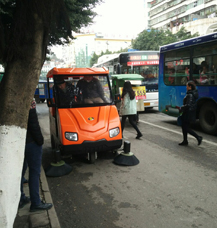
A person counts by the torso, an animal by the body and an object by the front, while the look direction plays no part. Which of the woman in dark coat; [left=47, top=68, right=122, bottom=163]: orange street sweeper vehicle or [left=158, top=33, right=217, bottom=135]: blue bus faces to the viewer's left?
the woman in dark coat

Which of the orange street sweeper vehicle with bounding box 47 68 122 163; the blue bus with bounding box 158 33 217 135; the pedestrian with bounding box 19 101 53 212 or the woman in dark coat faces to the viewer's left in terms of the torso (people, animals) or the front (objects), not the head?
the woman in dark coat

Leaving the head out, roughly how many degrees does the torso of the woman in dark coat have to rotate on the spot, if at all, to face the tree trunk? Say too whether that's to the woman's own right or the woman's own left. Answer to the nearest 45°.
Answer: approximately 90° to the woman's own left

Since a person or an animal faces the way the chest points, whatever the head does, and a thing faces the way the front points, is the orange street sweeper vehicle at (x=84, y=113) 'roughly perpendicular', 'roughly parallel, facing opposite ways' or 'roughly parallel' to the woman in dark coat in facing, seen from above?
roughly perpendicular

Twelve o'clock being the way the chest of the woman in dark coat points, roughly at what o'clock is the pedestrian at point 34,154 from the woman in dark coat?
The pedestrian is roughly at 10 o'clock from the woman in dark coat.

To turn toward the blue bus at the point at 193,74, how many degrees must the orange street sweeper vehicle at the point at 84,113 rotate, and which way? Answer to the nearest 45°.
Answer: approximately 135° to its left

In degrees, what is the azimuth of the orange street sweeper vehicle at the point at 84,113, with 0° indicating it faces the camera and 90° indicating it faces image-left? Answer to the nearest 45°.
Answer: approximately 0°

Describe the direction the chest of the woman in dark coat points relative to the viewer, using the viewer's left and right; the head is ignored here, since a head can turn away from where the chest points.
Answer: facing to the left of the viewer

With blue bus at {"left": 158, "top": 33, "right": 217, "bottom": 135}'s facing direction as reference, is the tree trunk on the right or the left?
on its right
